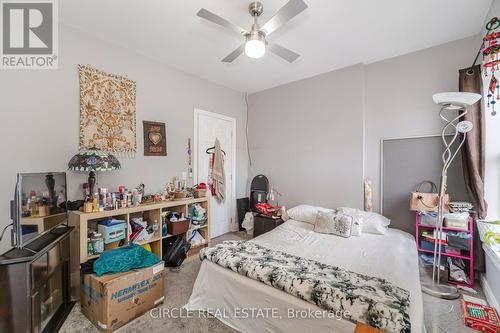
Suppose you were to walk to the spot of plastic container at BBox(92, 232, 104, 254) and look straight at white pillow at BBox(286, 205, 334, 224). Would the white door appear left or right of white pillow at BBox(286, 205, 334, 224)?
left

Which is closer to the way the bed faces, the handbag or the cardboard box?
the cardboard box

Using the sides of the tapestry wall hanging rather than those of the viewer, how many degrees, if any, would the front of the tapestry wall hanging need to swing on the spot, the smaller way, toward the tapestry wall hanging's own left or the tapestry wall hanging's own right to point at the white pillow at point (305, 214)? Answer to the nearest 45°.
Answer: approximately 45° to the tapestry wall hanging's own left

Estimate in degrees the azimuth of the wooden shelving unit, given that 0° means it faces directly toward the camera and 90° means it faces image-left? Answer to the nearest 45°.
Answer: approximately 315°

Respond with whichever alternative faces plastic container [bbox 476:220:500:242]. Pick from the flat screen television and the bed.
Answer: the flat screen television

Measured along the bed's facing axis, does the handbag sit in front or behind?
behind

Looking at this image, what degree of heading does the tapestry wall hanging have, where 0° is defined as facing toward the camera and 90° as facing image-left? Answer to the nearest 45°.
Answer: approximately 315°

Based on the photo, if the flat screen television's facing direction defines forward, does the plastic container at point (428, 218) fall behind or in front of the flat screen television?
in front
